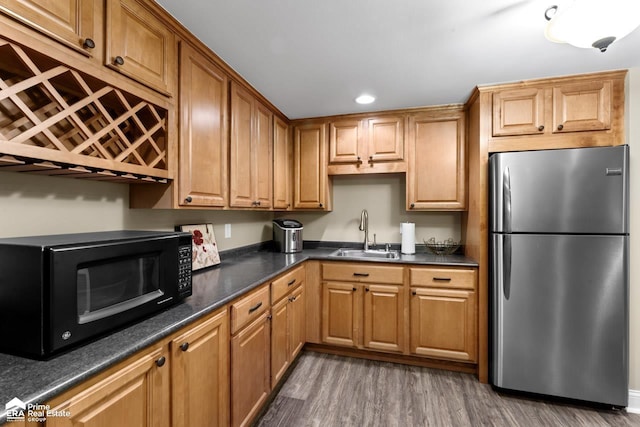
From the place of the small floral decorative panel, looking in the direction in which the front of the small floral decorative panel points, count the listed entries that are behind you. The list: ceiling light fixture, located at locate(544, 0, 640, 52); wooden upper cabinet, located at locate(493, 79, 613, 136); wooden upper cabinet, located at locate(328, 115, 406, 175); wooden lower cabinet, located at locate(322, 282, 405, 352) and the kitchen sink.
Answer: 0

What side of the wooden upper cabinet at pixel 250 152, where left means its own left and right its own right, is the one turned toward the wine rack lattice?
right

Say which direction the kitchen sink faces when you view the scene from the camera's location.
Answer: facing the viewer

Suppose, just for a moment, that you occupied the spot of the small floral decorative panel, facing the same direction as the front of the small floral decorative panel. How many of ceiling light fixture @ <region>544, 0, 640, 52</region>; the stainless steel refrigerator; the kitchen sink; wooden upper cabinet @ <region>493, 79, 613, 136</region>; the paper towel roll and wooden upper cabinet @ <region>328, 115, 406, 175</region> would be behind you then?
0

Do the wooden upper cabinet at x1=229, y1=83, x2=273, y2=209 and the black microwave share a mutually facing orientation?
no

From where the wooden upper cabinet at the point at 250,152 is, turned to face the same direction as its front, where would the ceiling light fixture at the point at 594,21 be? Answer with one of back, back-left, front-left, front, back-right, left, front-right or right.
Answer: front

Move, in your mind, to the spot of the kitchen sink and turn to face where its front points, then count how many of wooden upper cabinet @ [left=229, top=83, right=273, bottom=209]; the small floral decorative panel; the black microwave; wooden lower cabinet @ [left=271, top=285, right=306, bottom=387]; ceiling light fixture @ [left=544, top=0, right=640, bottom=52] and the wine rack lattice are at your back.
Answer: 0

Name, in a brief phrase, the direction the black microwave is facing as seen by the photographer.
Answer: facing the viewer and to the right of the viewer

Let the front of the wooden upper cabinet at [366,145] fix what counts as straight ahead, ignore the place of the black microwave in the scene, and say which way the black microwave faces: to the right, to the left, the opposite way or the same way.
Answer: to the left

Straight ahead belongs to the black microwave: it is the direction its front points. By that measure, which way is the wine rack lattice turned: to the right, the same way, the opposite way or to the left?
the same way

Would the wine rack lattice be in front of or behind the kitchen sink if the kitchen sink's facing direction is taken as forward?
in front

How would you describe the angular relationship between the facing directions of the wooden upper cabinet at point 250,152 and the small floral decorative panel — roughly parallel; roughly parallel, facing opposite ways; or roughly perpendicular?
roughly parallel

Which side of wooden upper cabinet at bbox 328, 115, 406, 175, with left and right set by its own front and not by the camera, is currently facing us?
front

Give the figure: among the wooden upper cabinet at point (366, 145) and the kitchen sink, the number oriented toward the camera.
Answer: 2

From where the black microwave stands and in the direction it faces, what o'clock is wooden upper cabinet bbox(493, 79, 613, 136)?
The wooden upper cabinet is roughly at 11 o'clock from the black microwave.

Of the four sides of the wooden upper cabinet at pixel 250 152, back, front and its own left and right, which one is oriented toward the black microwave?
right

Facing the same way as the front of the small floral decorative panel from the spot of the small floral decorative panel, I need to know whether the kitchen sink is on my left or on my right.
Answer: on my left

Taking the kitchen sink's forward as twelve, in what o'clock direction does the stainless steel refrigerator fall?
The stainless steel refrigerator is roughly at 10 o'clock from the kitchen sink.

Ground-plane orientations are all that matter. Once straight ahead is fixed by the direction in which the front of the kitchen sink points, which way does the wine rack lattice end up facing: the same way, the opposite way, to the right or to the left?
to the left

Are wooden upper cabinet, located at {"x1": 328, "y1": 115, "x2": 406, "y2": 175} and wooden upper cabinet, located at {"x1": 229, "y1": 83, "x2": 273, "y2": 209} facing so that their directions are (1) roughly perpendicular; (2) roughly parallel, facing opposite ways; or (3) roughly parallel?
roughly perpendicular

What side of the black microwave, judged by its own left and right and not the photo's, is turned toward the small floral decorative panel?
left
